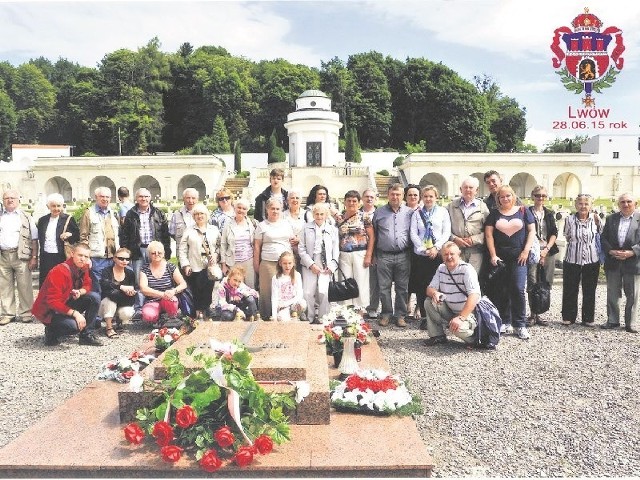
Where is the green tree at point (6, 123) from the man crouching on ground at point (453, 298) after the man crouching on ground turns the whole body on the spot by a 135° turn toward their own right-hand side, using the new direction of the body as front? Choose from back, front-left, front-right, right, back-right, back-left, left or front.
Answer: front-left

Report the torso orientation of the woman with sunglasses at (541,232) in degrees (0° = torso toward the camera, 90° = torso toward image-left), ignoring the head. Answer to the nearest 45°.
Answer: approximately 0°

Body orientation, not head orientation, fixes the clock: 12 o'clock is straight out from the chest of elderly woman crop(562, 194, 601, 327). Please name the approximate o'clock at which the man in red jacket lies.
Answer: The man in red jacket is roughly at 2 o'clock from the elderly woman.

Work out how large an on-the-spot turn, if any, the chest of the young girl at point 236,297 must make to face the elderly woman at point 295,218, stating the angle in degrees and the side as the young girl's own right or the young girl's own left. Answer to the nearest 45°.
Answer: approximately 135° to the young girl's own left

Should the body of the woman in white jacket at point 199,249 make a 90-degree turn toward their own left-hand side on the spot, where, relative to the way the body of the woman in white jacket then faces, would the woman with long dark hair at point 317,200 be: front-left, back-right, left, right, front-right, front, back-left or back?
front

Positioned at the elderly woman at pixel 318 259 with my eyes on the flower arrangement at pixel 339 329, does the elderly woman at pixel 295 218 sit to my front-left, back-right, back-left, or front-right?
back-right

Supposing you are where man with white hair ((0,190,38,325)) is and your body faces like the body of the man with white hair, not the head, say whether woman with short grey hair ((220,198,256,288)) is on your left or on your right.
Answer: on your left
